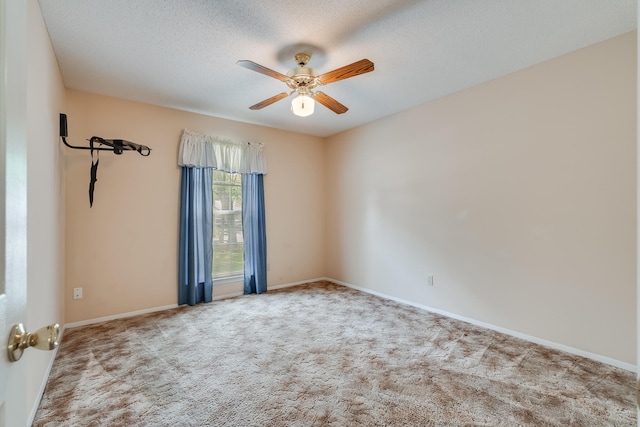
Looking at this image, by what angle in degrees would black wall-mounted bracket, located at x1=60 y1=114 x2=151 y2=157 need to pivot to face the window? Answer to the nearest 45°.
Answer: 0° — it already faces it

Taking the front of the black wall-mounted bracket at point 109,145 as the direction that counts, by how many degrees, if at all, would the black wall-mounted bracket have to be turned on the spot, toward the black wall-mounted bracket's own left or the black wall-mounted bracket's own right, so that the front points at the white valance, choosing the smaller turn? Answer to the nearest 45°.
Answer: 0° — it already faces it

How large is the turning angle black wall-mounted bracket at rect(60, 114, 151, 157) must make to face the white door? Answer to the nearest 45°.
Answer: approximately 90° to its right

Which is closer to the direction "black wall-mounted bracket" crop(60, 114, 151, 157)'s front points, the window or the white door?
the window

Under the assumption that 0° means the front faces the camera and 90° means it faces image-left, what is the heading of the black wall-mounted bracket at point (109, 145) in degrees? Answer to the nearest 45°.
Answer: approximately 270°
